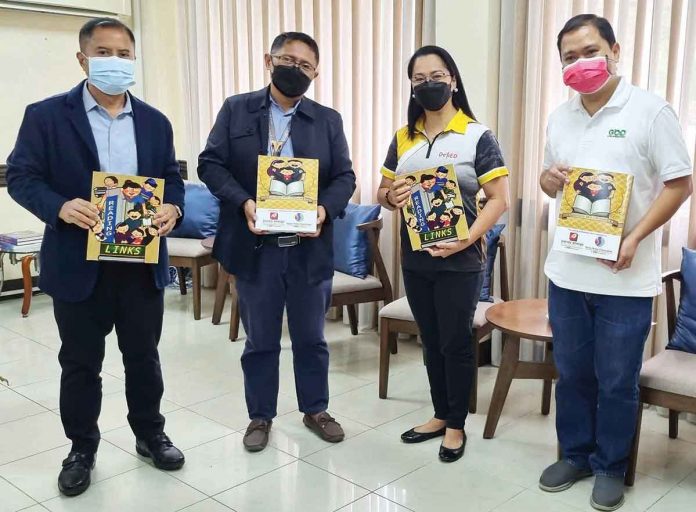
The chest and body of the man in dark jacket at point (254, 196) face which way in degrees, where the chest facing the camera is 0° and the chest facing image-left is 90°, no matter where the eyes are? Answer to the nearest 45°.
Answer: approximately 0°

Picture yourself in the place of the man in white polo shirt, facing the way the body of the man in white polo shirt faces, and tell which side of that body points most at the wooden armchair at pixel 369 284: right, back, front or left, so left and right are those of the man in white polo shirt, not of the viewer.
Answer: right

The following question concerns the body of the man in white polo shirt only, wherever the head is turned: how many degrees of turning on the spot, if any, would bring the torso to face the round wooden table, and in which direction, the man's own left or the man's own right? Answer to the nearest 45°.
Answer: approximately 90° to the man's own right

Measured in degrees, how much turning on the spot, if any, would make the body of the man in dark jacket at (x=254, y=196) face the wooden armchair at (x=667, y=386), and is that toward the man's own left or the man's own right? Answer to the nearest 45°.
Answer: approximately 90° to the man's own left

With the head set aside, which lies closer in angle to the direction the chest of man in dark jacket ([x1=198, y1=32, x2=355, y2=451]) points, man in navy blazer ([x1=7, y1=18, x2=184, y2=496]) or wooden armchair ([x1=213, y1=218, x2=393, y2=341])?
the man in navy blazer

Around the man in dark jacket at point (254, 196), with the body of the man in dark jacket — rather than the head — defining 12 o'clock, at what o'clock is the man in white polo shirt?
The man in white polo shirt is roughly at 10 o'clock from the man in dark jacket.

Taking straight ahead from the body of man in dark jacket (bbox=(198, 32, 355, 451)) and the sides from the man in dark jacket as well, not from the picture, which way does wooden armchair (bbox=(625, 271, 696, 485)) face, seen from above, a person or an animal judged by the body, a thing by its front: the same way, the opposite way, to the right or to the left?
to the right

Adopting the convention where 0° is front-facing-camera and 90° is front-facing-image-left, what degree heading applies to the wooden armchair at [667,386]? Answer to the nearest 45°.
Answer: approximately 45°

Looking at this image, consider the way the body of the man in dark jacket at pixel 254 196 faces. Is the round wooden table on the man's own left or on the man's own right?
on the man's own left

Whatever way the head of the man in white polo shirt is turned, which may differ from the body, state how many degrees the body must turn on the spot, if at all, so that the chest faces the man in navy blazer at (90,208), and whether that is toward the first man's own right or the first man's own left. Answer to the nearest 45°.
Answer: approximately 45° to the first man's own right
